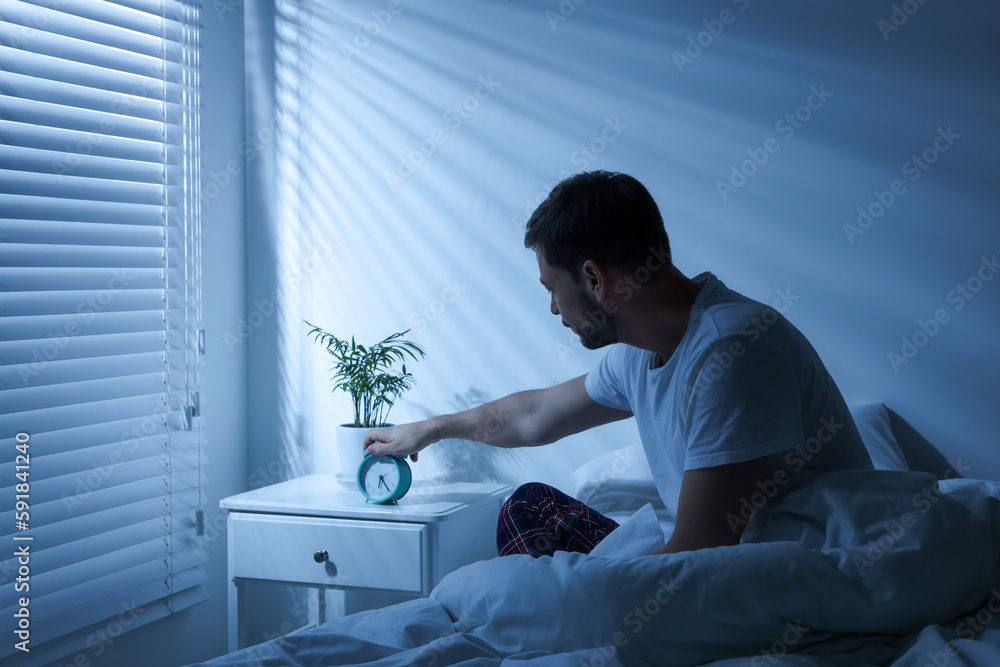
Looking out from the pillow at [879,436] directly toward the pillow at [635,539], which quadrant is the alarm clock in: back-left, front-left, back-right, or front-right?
front-right

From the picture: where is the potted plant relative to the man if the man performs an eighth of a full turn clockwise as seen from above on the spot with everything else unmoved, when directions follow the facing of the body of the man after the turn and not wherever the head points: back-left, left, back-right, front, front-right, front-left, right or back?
front

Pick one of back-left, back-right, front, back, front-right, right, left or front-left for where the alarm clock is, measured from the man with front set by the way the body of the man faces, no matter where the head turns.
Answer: front-right

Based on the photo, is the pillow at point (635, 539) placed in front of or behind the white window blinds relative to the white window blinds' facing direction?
in front

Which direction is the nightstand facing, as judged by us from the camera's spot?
facing the viewer and to the left of the viewer

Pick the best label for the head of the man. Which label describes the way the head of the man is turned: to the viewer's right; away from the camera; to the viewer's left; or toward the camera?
to the viewer's left

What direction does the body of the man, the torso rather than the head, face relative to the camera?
to the viewer's left

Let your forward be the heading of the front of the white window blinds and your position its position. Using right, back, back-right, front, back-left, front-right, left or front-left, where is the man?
front

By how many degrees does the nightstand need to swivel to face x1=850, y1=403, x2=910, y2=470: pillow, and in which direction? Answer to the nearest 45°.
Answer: approximately 135° to its left

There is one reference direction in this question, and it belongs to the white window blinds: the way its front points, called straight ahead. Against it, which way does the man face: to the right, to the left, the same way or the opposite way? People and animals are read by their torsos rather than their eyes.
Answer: the opposite way

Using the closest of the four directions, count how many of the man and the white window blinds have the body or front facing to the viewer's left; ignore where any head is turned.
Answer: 1

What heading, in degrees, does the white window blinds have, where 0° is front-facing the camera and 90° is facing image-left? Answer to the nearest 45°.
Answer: approximately 315°
